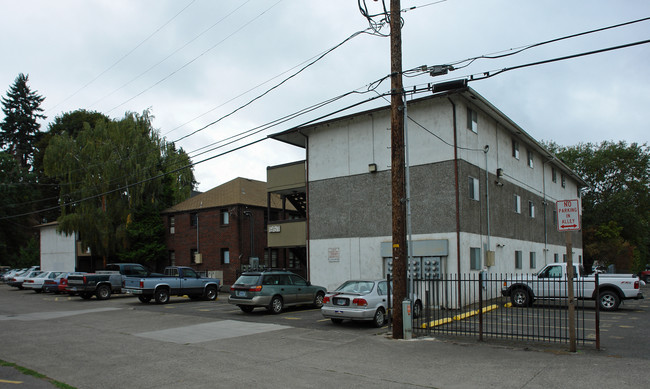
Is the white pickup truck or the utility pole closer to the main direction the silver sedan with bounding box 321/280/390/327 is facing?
the white pickup truck

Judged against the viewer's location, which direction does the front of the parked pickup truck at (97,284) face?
facing away from the viewer and to the right of the viewer

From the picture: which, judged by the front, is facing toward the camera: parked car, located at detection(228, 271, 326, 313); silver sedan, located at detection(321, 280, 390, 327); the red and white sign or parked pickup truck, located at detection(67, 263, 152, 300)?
the red and white sign

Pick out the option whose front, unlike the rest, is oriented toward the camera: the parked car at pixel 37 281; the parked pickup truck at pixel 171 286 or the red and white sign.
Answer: the red and white sign

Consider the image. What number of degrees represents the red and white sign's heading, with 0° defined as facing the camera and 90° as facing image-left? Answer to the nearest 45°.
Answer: approximately 0°

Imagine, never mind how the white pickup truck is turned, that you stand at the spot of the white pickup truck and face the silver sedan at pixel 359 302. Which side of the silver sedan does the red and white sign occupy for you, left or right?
left

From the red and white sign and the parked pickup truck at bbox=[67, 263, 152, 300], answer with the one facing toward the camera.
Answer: the red and white sign

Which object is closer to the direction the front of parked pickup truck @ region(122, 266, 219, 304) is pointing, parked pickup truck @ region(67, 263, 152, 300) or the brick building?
the brick building
